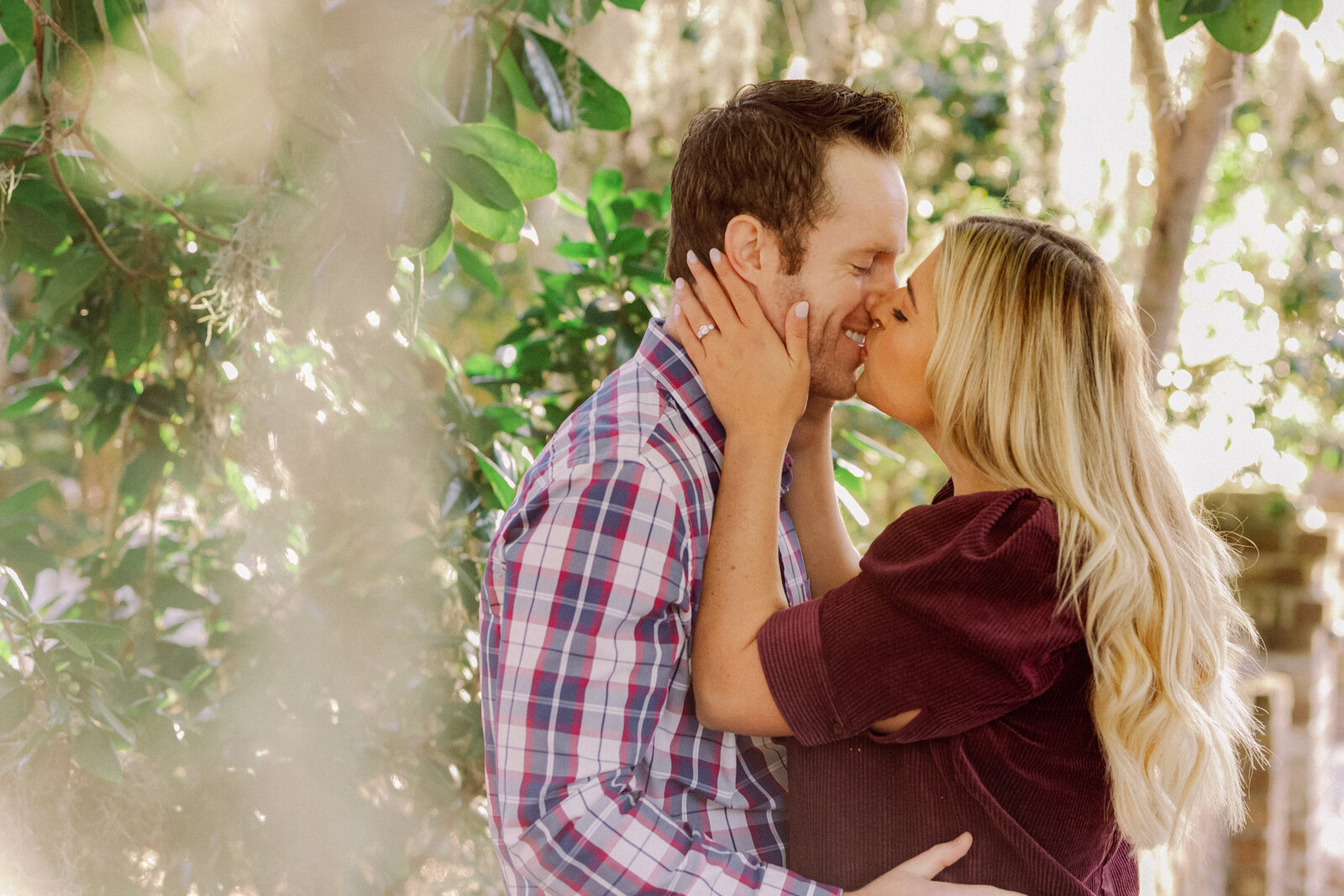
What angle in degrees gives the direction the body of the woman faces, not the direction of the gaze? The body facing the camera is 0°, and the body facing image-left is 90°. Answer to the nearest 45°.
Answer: approximately 90°

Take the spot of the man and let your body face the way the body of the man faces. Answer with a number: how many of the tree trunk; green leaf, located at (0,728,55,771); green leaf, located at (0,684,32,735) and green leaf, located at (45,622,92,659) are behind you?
3

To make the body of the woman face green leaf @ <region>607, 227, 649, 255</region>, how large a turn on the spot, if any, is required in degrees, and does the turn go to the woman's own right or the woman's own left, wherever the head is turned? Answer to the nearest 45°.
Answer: approximately 45° to the woman's own right

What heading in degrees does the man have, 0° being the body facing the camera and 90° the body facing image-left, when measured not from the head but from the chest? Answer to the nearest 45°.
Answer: approximately 270°

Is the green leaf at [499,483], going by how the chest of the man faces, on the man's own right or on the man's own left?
on the man's own left

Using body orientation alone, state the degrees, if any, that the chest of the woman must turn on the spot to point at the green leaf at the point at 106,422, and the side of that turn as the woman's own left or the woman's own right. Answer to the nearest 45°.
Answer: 0° — they already face it

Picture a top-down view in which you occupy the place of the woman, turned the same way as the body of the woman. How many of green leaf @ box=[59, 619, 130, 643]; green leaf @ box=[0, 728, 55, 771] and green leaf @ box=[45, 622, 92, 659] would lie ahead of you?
3

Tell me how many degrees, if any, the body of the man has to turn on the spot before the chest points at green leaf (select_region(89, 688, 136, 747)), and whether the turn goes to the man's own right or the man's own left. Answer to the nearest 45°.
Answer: approximately 180°

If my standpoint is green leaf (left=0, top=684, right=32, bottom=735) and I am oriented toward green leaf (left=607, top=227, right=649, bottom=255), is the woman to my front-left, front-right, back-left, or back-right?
front-right

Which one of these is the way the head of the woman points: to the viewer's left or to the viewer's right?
to the viewer's left

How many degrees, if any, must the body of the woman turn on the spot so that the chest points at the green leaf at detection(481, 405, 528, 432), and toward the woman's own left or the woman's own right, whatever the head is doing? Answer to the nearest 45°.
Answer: approximately 45° to the woman's own right

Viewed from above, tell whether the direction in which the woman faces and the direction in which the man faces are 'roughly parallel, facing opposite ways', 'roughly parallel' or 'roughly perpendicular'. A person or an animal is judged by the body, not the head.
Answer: roughly parallel, facing opposite ways

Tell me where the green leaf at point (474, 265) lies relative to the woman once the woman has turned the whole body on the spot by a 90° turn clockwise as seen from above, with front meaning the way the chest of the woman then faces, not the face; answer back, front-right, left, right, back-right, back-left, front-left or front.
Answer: front-left

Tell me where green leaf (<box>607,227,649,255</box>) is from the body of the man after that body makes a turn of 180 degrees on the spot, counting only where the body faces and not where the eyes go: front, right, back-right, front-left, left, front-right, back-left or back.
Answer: right

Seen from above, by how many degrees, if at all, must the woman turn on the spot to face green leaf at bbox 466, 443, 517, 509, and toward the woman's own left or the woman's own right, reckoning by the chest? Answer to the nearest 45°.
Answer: approximately 45° to the woman's own right

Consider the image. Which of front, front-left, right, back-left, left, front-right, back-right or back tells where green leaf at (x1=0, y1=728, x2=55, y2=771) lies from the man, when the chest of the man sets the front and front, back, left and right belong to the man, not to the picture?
back
